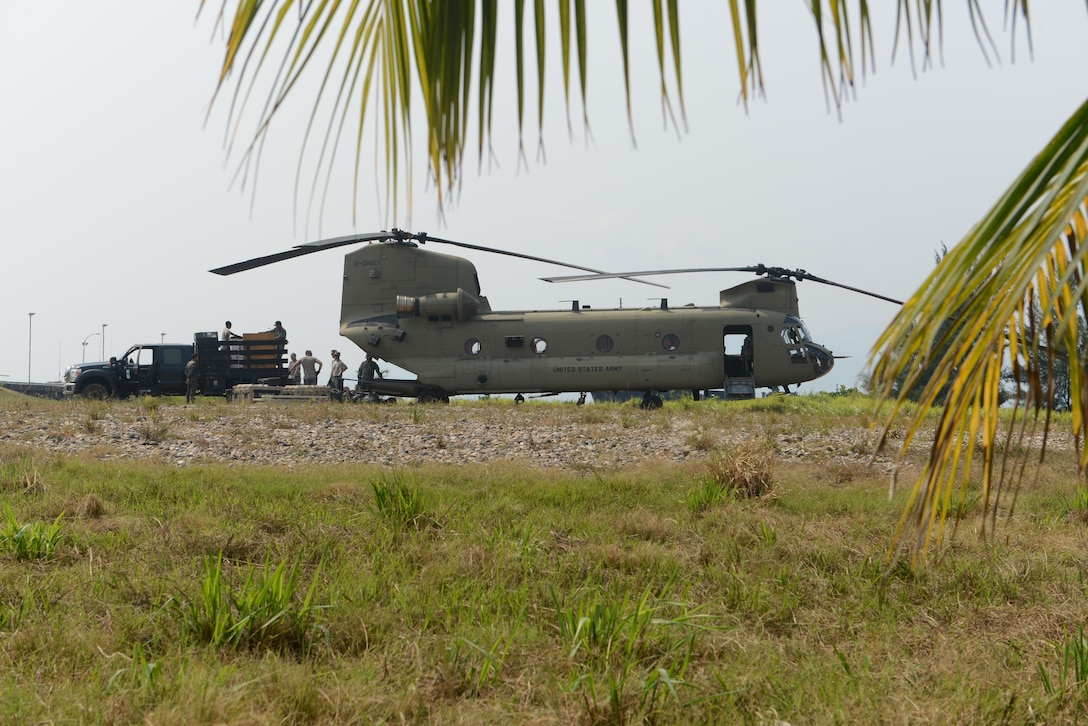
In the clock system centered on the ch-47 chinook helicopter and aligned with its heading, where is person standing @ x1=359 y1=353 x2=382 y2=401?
The person standing is roughly at 6 o'clock from the ch-47 chinook helicopter.

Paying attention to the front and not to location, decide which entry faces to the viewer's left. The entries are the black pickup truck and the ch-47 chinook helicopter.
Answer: the black pickup truck

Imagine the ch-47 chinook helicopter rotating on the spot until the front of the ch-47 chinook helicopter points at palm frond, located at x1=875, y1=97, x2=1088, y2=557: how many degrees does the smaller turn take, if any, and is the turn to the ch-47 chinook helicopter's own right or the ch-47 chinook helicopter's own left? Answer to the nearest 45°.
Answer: approximately 90° to the ch-47 chinook helicopter's own right

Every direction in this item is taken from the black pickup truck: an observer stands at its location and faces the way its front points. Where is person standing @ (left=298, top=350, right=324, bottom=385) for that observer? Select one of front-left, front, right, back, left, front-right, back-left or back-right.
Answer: back-left

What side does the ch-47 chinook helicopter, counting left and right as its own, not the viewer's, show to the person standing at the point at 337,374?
back

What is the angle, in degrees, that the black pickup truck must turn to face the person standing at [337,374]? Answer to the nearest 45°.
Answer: approximately 135° to its left

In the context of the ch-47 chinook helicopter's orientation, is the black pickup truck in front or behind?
behind

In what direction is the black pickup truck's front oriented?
to the viewer's left

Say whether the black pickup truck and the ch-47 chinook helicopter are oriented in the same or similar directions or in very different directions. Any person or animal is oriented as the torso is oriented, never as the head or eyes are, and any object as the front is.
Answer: very different directions

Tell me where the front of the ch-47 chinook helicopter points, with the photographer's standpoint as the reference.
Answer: facing to the right of the viewer

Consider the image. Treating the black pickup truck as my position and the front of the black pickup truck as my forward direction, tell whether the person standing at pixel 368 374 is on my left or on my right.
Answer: on my left

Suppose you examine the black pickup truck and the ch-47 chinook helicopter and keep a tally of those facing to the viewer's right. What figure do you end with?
1

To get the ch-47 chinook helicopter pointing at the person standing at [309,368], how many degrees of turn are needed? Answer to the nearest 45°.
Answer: approximately 180°
